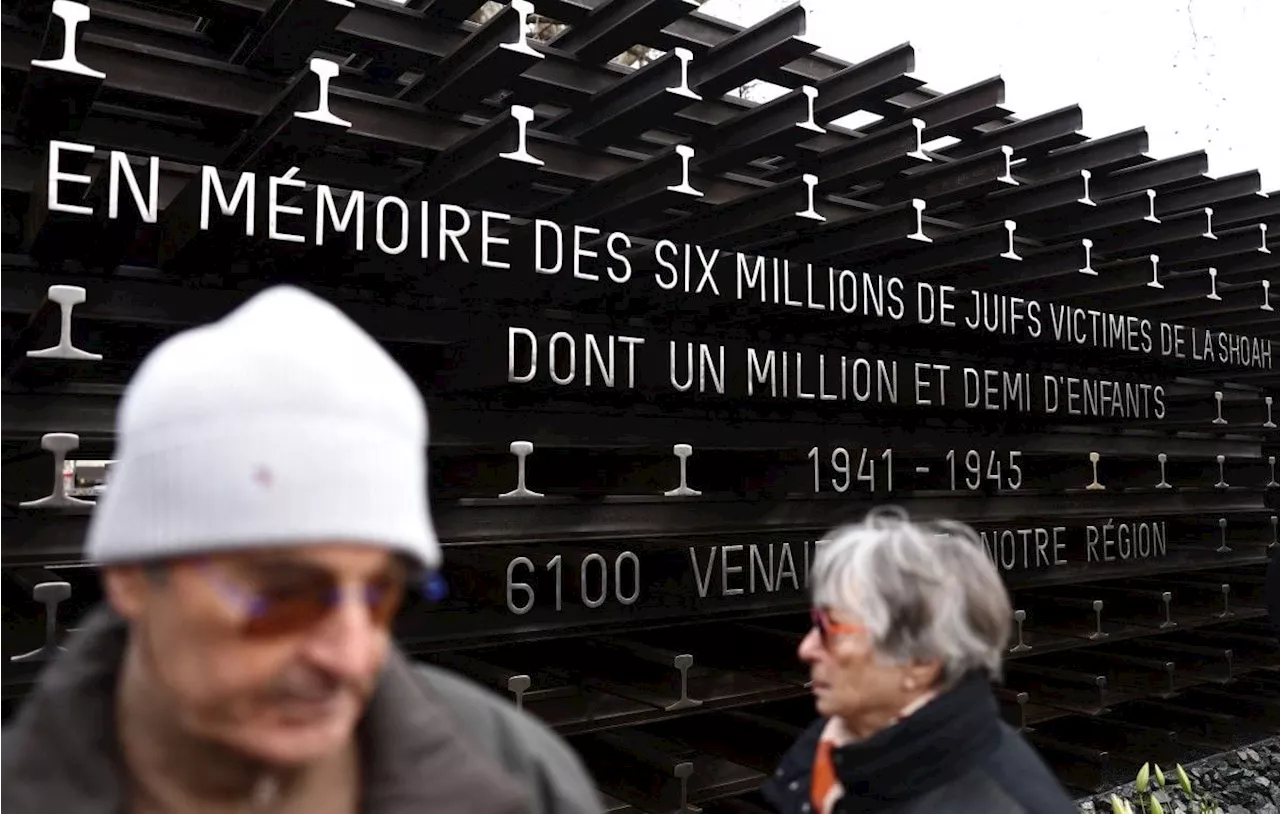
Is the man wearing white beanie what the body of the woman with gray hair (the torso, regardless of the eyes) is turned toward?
no

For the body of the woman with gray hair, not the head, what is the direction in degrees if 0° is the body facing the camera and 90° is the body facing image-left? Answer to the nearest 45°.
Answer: approximately 90°

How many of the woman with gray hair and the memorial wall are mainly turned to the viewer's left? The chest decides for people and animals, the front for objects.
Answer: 1

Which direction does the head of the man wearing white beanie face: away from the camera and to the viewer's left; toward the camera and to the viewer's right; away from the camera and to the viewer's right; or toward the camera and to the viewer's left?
toward the camera and to the viewer's right

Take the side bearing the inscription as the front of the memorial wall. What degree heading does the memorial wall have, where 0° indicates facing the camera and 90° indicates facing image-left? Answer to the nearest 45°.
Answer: approximately 315°

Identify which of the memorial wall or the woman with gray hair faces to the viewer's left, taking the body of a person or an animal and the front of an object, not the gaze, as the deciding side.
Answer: the woman with gray hair

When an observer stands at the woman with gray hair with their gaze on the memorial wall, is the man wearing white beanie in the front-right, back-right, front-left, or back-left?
back-left

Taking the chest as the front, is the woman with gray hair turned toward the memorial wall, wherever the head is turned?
no

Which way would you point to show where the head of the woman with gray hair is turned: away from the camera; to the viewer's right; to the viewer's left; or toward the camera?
to the viewer's left

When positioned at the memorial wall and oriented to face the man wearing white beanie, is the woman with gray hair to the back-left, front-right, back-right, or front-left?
front-left
